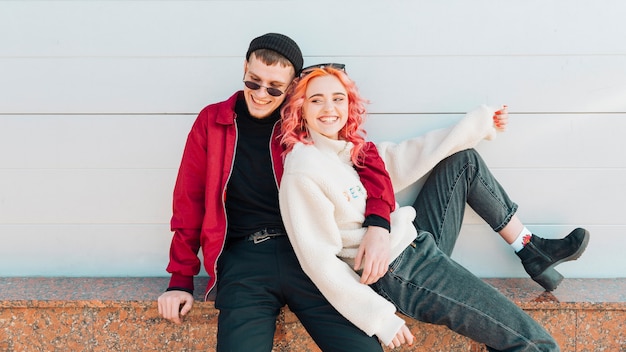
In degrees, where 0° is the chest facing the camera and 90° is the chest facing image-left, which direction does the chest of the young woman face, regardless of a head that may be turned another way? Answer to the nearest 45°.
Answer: approximately 315°

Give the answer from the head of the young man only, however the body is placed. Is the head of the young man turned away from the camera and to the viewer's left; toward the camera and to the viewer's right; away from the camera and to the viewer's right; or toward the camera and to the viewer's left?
toward the camera and to the viewer's right
